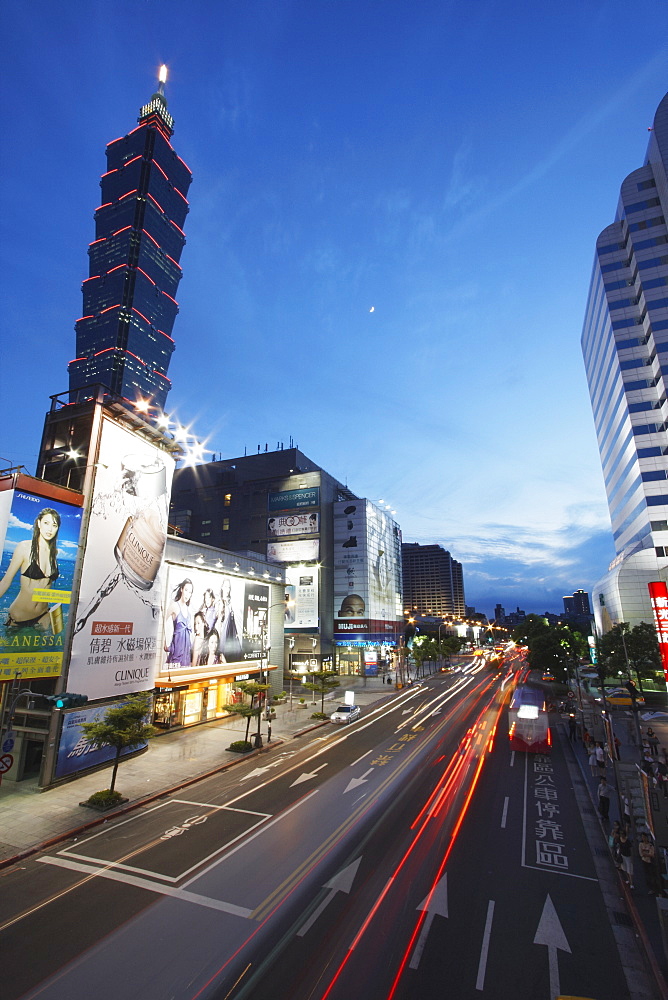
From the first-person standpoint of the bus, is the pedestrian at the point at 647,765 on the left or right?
on its right

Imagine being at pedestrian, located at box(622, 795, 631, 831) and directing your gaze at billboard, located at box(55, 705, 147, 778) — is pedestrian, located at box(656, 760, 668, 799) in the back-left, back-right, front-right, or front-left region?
back-right

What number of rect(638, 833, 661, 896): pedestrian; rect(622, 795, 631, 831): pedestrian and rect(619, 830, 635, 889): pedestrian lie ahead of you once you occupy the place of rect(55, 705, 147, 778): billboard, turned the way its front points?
3

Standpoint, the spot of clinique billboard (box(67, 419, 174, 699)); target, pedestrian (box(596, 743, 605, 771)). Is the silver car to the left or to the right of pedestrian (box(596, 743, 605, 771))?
left

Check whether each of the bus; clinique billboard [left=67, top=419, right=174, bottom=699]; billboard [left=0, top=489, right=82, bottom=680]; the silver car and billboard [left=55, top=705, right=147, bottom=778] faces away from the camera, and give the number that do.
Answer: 1

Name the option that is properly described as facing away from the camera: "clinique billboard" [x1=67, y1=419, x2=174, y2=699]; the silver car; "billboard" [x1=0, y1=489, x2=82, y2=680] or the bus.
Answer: the bus

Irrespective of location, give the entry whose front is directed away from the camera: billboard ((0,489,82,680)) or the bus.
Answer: the bus

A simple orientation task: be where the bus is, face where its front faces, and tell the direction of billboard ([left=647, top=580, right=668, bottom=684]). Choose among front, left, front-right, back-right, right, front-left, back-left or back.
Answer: right

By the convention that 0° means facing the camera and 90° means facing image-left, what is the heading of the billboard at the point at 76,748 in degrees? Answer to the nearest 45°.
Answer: approximately 315°

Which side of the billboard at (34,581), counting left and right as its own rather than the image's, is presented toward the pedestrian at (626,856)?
front

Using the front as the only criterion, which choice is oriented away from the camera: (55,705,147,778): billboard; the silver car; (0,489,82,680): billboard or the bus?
the bus

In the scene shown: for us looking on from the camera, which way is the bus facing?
facing away from the viewer

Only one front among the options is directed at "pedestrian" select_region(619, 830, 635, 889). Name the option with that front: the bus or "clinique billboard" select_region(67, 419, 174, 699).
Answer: the clinique billboard

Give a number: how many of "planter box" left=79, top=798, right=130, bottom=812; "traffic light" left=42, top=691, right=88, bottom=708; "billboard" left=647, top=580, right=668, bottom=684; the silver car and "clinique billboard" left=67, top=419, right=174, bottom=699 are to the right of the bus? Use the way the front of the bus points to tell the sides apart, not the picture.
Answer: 1

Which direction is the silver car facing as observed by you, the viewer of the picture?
facing the viewer and to the left of the viewer

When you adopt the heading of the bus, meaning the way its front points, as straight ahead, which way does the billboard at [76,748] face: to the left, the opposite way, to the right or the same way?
to the right

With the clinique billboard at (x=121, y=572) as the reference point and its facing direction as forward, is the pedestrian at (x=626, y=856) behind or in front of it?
in front

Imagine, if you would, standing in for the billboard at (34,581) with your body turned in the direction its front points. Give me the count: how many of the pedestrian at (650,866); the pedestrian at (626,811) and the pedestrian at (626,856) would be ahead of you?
3

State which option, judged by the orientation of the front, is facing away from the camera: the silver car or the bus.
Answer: the bus

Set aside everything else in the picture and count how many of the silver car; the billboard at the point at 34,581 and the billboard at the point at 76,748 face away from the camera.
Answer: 0

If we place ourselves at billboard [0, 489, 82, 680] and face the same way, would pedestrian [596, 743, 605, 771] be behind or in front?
in front

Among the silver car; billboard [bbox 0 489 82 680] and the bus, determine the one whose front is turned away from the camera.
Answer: the bus
